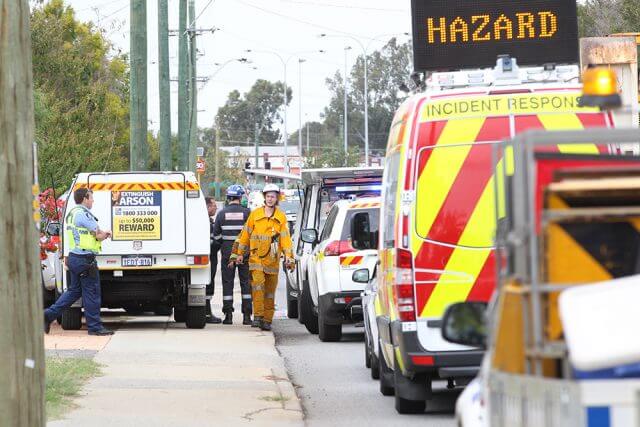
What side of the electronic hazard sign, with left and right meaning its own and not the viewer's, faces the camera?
front

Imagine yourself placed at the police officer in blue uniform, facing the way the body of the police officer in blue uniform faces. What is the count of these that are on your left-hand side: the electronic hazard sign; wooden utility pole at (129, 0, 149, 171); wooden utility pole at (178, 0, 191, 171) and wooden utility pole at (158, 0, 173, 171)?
3

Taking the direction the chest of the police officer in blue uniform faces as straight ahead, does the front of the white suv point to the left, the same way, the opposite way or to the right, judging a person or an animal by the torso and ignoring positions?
to the left

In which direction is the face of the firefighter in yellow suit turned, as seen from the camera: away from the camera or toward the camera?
toward the camera

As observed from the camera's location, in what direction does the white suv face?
facing away from the viewer

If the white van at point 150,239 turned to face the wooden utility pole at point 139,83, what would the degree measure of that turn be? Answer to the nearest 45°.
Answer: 0° — it already faces it

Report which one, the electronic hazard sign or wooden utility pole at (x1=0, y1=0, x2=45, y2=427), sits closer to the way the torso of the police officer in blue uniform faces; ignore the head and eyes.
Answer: the electronic hazard sign

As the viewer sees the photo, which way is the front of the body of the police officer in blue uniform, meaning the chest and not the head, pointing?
to the viewer's right

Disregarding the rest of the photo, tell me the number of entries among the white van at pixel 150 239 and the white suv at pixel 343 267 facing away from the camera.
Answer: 2

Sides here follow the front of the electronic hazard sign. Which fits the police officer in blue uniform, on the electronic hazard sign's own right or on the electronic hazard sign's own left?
on the electronic hazard sign's own right

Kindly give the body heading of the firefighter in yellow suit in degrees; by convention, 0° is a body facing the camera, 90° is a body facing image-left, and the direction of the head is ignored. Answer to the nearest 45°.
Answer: approximately 0°

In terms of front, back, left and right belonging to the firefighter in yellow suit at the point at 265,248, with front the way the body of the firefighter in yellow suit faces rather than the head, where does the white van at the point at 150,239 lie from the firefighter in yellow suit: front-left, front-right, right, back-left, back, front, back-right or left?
right

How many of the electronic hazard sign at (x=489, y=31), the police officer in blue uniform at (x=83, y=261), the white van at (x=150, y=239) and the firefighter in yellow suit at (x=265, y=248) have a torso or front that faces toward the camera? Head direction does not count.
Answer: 2

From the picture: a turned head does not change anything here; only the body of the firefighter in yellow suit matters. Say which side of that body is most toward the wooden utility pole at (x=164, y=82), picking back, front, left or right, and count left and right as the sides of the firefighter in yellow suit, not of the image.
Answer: back
